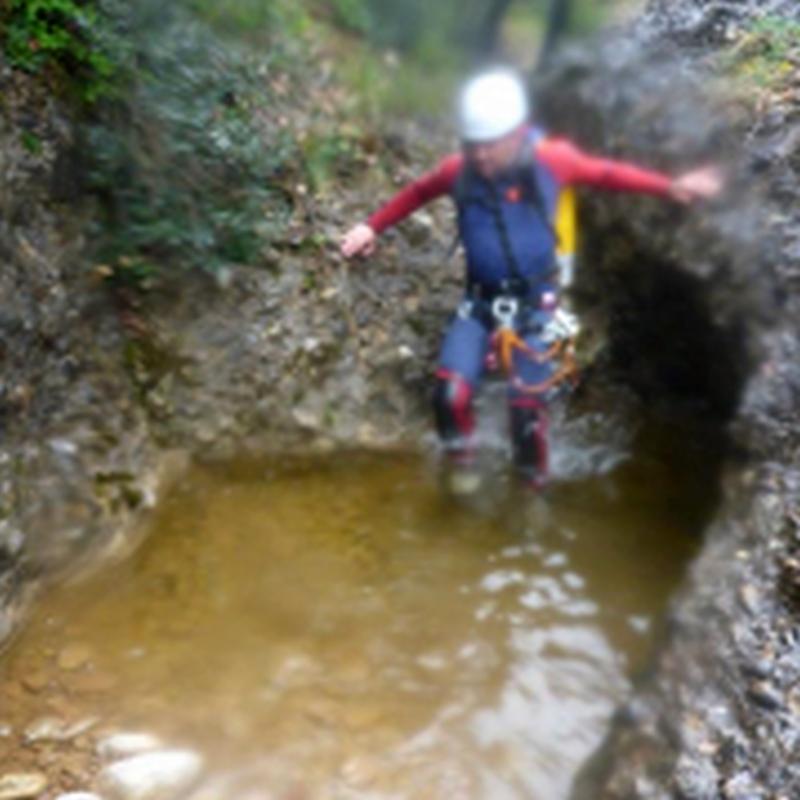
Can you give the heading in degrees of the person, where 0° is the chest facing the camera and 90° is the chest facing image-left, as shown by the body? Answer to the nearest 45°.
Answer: approximately 0°
